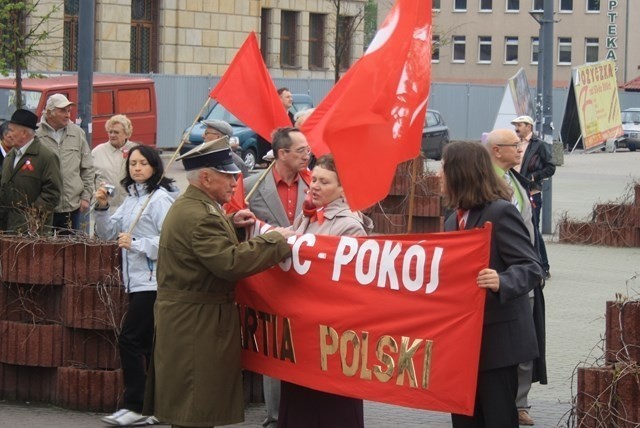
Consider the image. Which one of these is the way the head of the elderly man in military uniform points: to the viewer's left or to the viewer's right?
to the viewer's right

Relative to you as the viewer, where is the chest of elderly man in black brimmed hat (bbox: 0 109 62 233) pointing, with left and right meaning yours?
facing the viewer and to the left of the viewer

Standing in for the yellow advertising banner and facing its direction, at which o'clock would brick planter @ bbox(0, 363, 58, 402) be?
The brick planter is roughly at 2 o'clock from the yellow advertising banner.

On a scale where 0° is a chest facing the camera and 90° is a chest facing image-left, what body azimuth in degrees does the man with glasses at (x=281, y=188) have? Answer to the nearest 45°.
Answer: approximately 315°

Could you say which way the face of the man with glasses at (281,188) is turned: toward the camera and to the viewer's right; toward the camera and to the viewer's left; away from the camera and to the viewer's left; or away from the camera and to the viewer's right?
toward the camera and to the viewer's right

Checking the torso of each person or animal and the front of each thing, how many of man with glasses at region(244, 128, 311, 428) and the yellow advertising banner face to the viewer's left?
0

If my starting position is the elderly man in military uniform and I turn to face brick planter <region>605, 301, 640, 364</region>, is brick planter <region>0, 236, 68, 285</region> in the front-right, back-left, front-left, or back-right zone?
back-left

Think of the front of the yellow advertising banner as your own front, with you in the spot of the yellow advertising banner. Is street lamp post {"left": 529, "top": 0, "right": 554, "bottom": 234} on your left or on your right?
on your right

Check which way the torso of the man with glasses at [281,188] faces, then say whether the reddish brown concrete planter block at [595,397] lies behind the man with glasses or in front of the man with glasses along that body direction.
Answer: in front

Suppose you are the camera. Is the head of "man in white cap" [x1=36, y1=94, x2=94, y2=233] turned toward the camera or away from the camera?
toward the camera
